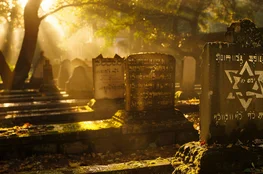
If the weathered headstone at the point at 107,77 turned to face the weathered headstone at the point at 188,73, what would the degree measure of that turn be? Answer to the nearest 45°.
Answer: approximately 135° to its left

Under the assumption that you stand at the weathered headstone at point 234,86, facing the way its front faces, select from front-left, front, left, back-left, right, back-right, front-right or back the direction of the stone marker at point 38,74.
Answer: back-right

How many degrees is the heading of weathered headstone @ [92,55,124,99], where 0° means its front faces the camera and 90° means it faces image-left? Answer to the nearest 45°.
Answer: approximately 0°

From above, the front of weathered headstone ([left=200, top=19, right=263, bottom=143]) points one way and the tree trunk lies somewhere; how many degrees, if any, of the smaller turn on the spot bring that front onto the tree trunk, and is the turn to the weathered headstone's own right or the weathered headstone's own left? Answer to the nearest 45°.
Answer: approximately 135° to the weathered headstone's own right

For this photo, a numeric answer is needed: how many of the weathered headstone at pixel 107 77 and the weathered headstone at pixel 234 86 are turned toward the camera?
2

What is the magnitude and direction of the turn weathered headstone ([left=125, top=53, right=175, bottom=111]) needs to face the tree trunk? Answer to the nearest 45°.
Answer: approximately 135° to its right
